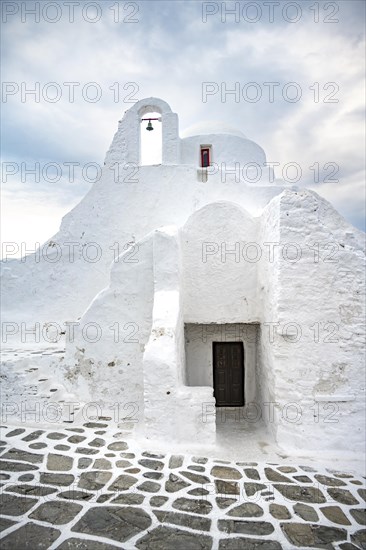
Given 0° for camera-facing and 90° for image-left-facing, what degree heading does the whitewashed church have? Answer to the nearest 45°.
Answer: approximately 0°
